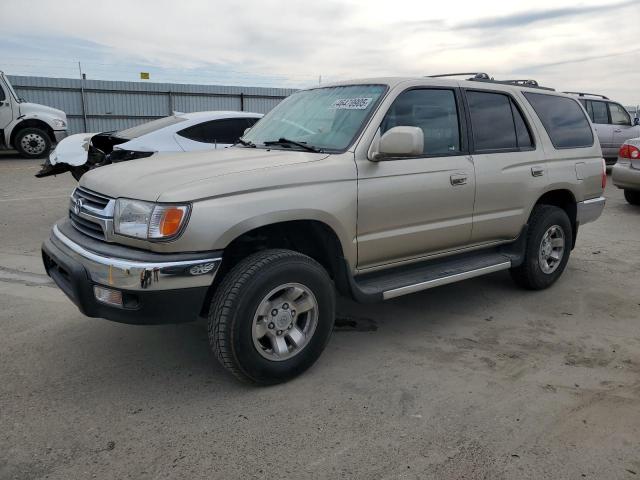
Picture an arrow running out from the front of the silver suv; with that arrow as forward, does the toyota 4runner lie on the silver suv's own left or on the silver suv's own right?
on the silver suv's own right

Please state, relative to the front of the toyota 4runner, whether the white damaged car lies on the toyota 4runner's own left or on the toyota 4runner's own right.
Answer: on the toyota 4runner's own right

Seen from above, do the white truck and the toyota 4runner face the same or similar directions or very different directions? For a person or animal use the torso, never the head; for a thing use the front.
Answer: very different directions

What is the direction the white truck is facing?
to the viewer's right

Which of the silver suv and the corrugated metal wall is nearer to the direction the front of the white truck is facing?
the silver suv

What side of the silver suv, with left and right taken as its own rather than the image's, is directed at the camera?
right

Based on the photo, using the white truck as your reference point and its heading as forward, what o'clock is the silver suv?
The silver suv is roughly at 1 o'clock from the white truck.

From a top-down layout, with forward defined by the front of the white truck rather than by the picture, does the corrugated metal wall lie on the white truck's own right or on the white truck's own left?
on the white truck's own left

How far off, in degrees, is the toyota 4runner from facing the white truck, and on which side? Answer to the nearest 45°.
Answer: approximately 90° to its right

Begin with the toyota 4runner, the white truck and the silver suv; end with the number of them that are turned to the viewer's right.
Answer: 2

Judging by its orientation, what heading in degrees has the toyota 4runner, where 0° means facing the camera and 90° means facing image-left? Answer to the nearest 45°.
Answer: approximately 45°

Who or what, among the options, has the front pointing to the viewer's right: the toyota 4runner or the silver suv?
the silver suv
